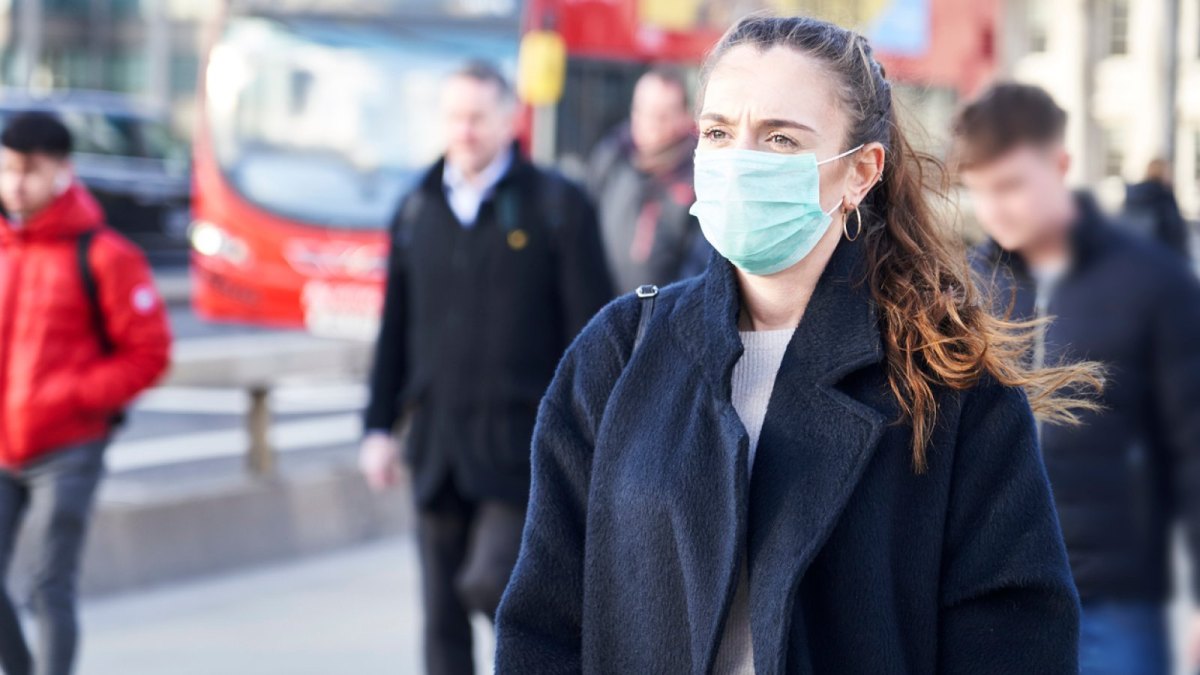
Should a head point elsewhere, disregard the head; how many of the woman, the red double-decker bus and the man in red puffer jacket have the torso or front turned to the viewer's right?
0

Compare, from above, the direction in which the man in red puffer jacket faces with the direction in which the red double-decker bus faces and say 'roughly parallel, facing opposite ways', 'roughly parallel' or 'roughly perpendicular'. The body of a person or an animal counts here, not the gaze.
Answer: roughly parallel

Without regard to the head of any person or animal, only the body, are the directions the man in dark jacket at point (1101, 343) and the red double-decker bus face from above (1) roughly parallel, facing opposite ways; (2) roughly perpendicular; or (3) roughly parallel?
roughly parallel

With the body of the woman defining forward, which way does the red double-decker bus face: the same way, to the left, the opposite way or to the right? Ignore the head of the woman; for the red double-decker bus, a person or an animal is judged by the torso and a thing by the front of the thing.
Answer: the same way

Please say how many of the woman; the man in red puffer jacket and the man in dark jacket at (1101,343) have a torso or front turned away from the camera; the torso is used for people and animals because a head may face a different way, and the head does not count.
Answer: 0

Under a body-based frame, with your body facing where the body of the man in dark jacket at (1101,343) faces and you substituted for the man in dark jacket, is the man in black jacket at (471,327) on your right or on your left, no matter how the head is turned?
on your right

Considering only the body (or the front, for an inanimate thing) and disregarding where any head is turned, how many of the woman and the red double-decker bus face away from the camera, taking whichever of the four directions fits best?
0

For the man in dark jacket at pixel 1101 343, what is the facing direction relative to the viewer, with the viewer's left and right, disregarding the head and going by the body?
facing the viewer and to the left of the viewer

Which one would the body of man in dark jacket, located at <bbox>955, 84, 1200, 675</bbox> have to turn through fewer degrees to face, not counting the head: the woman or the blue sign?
the woman

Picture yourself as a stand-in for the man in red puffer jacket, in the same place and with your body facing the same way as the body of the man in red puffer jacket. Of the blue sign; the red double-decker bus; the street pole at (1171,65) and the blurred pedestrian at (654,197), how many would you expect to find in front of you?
0

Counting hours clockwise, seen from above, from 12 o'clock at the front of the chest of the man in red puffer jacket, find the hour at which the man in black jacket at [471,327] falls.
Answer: The man in black jacket is roughly at 8 o'clock from the man in red puffer jacket.

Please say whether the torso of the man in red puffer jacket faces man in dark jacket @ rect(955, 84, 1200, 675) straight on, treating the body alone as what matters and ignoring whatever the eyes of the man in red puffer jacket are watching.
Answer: no

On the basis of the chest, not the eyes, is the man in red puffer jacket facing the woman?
no

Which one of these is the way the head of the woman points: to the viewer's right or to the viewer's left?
to the viewer's left

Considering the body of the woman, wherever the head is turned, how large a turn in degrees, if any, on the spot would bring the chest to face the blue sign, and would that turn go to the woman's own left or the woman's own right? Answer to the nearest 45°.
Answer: approximately 135° to the woman's own right

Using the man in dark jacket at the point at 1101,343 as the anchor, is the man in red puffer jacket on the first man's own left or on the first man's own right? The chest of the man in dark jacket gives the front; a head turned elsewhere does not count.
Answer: on the first man's own right

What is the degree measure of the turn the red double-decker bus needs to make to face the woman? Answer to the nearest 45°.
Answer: approximately 45° to its left

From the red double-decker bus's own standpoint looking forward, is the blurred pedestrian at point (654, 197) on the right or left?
on its left

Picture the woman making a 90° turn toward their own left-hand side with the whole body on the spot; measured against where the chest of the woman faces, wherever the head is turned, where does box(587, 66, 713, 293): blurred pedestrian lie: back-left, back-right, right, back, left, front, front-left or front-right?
back-left
